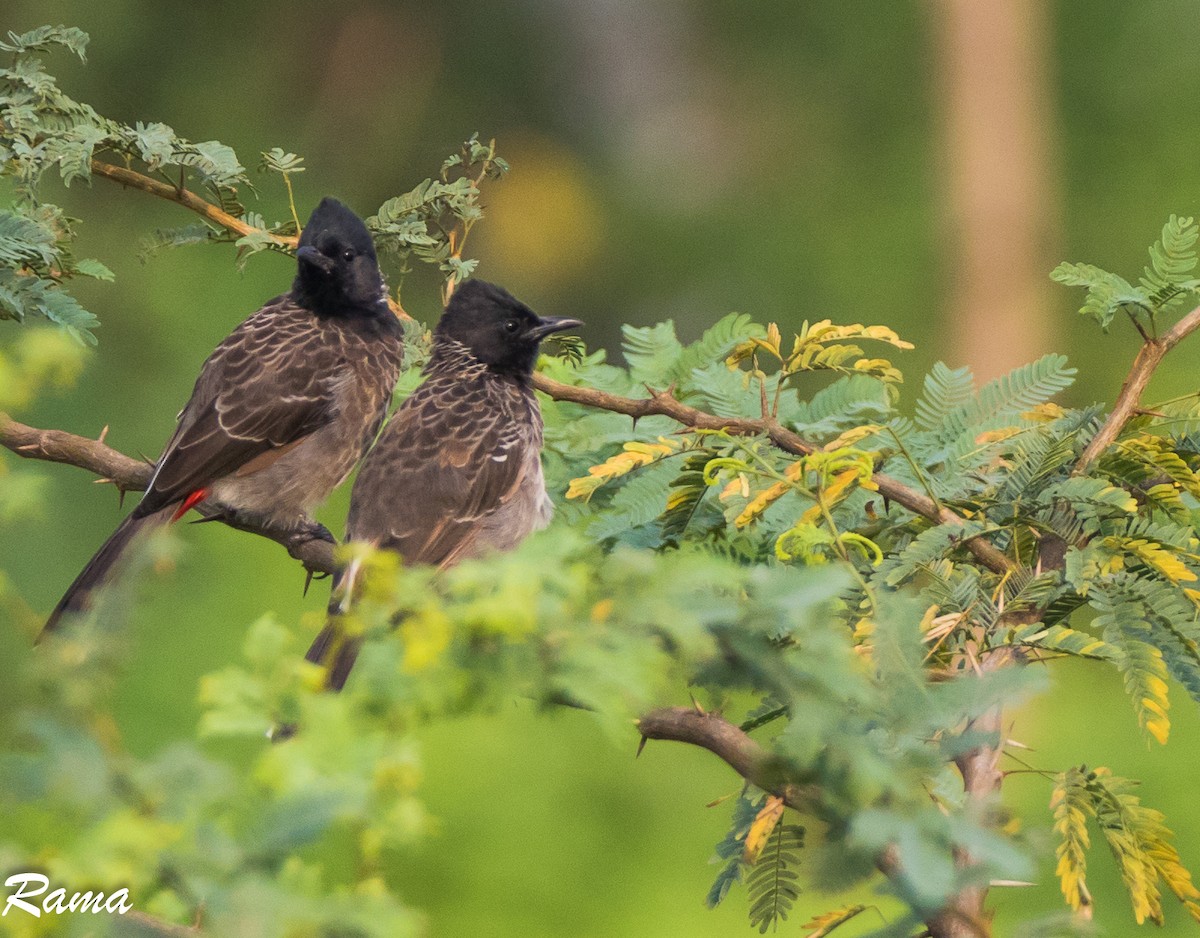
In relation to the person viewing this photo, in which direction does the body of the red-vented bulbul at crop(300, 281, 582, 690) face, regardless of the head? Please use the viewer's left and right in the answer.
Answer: facing away from the viewer and to the right of the viewer

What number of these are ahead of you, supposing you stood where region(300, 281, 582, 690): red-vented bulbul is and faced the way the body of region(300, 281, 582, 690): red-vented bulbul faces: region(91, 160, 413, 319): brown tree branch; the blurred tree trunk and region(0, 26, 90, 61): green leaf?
1

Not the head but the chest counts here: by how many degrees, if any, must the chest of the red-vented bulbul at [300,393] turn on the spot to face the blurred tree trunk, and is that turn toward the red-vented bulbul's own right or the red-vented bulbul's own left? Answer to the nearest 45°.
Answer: approximately 45° to the red-vented bulbul's own left

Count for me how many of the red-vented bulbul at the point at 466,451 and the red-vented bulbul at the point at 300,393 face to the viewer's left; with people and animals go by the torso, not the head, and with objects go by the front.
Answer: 0

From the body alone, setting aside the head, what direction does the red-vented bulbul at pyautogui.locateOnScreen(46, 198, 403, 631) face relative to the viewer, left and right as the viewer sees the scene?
facing to the right of the viewer

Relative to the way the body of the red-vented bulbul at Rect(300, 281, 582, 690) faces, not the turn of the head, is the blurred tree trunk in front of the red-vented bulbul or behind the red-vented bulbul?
in front

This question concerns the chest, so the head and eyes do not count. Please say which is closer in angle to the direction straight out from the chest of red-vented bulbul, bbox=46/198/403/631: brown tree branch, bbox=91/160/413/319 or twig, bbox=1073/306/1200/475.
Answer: the twig
